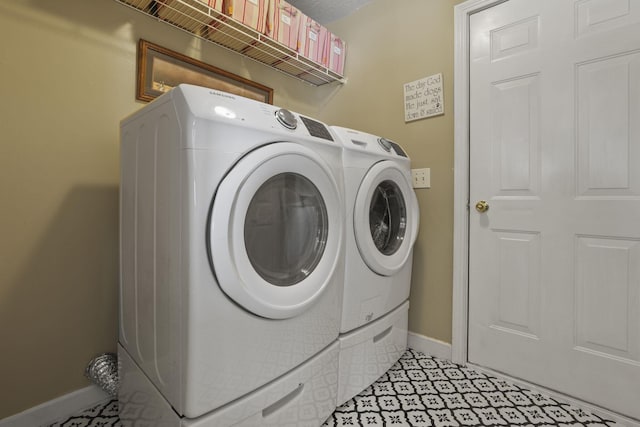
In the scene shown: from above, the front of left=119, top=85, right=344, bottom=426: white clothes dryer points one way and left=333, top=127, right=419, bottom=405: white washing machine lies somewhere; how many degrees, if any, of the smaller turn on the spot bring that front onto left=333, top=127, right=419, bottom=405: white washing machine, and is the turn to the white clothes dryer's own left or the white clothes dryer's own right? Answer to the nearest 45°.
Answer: approximately 90° to the white clothes dryer's own left

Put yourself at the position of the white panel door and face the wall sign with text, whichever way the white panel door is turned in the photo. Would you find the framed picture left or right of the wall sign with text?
left

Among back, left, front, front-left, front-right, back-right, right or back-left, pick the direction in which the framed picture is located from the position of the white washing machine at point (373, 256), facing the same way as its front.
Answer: back-right

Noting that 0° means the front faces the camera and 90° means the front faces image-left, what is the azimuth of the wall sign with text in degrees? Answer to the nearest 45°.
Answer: approximately 45°

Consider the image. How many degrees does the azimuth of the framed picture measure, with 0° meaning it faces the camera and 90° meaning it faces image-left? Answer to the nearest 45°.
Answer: approximately 315°
